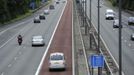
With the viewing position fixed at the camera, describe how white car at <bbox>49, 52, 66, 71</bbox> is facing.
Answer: facing away from the viewer
